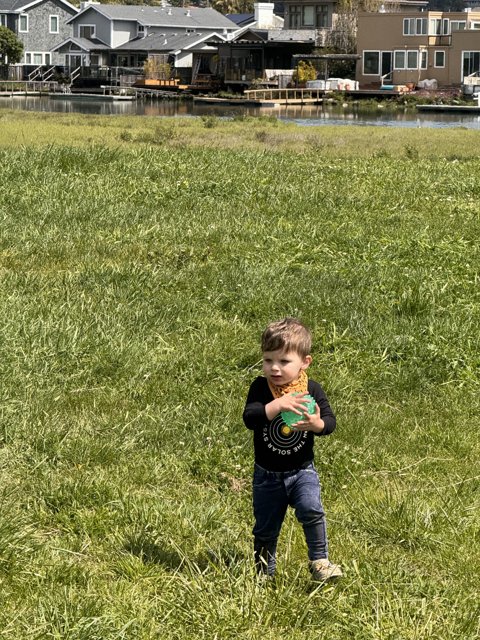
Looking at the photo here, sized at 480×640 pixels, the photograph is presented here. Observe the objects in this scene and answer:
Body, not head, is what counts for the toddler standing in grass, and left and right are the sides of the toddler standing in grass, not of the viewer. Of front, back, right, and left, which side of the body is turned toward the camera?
front

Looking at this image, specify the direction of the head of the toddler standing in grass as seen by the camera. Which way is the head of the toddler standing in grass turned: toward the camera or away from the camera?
toward the camera
